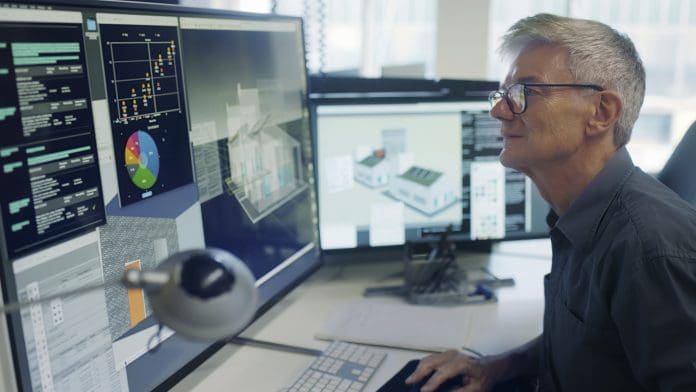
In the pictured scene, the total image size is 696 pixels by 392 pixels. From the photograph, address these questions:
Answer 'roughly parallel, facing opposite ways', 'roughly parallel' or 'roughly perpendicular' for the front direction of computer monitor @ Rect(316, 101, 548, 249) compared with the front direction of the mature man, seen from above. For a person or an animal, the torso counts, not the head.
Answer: roughly perpendicular

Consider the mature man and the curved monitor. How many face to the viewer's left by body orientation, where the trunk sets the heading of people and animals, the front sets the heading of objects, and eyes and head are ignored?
1

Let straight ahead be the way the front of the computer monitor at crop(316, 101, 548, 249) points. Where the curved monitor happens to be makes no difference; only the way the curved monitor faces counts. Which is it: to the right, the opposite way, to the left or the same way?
to the left

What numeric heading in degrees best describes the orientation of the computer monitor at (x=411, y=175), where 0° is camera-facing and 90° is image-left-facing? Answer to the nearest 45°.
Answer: approximately 0°

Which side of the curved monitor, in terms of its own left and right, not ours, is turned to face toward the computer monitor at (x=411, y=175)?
left

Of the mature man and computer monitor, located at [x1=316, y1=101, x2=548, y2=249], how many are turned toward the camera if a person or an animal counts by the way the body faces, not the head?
1

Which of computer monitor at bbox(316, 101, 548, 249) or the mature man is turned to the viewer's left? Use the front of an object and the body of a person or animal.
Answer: the mature man

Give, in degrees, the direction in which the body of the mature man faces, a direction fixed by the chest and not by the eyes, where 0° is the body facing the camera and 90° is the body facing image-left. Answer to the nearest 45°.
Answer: approximately 90°

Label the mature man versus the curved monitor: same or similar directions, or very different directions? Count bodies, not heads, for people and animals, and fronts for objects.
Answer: very different directions

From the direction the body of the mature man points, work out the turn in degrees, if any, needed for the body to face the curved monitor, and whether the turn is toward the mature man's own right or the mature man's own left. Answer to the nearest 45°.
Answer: approximately 45° to the mature man's own left
